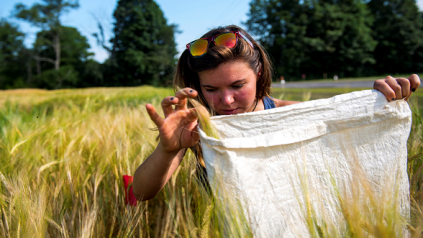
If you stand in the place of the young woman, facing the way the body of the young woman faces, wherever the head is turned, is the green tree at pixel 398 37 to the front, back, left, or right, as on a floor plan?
back

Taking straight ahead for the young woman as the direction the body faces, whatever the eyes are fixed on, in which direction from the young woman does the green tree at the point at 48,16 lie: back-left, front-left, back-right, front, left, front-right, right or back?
back-right

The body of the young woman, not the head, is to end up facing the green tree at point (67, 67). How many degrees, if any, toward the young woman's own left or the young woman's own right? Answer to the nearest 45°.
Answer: approximately 135° to the young woman's own right

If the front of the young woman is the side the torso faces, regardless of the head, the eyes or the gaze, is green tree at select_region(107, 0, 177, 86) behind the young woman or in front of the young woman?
behind

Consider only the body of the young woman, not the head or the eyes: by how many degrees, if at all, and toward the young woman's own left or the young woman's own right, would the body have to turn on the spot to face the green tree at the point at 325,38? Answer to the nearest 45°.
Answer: approximately 180°

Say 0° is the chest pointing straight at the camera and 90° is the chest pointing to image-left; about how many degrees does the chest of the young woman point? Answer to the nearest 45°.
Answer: approximately 0°

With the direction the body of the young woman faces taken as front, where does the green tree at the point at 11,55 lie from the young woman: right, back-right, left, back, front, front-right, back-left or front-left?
back-right
